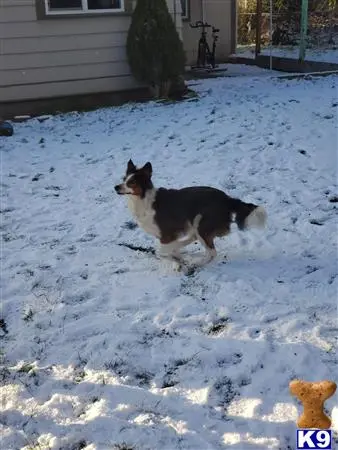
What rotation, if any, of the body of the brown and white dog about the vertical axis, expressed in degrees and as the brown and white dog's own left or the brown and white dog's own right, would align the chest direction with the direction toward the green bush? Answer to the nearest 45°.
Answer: approximately 90° to the brown and white dog's own right

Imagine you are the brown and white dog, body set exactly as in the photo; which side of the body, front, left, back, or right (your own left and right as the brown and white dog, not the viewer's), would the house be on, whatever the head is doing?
right

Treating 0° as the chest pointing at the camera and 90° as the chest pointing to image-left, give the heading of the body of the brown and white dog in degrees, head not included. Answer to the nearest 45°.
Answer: approximately 90°
